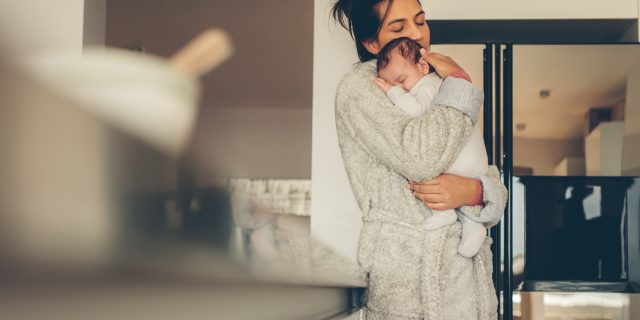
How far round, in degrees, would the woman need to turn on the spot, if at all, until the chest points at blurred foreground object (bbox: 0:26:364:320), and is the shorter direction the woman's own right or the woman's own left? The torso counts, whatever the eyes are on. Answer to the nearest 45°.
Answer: approximately 45° to the woman's own right
